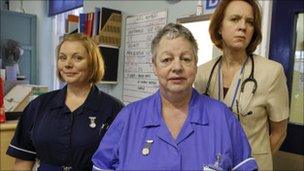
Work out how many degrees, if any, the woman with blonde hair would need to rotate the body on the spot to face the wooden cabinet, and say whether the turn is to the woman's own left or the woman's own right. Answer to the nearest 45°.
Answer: approximately 135° to the woman's own right

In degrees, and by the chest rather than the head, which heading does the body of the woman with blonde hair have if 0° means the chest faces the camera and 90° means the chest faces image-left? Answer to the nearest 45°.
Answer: approximately 0°

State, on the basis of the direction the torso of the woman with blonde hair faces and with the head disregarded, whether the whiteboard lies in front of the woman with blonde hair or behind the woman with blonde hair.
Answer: behind
